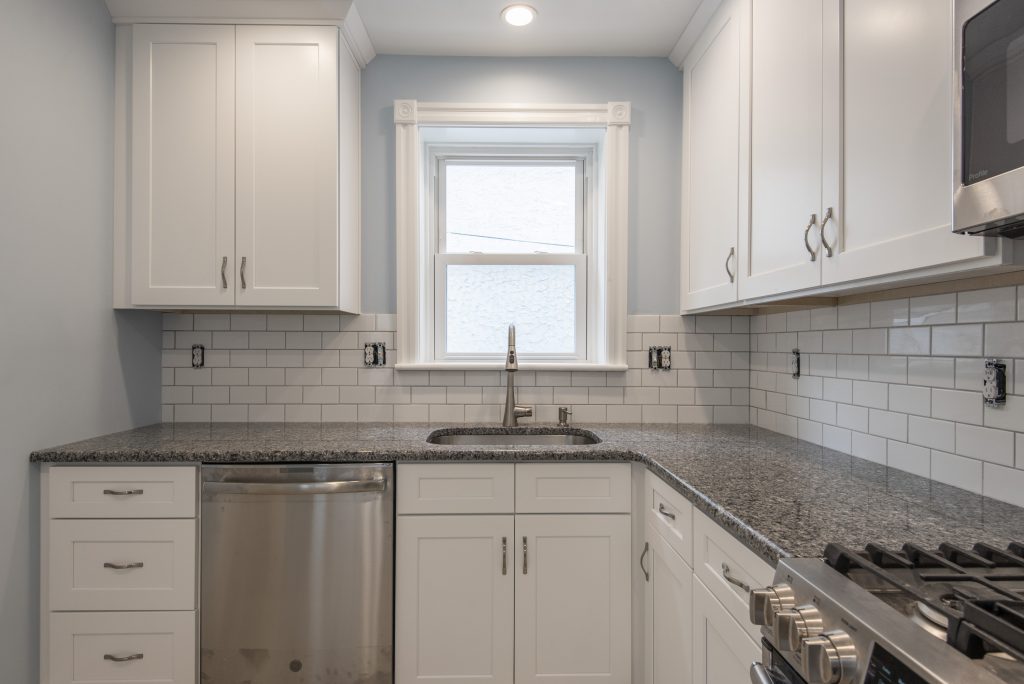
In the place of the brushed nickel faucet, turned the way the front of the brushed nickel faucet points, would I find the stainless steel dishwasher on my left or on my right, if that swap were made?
on my right

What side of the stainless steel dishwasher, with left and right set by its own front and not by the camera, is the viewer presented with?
front

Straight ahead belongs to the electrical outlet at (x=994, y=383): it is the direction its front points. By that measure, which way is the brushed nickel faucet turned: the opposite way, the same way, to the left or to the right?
to the left

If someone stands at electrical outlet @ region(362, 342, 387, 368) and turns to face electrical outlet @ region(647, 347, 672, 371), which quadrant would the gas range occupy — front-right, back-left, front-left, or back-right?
front-right

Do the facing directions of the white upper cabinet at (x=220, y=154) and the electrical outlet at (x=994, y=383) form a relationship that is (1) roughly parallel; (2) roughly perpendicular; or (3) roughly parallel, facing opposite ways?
roughly perpendicular

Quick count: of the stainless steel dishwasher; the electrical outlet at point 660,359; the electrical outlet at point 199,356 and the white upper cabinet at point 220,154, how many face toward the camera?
4

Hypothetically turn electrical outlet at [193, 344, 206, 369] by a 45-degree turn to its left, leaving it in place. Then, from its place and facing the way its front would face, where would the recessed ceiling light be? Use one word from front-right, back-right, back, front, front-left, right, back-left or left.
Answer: front

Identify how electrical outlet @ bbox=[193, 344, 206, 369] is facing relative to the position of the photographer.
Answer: facing the viewer

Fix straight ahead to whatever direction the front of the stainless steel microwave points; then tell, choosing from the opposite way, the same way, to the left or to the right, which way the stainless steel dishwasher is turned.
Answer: to the left

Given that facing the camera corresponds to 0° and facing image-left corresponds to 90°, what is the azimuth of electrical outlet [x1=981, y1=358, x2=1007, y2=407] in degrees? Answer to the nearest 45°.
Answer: approximately 45°

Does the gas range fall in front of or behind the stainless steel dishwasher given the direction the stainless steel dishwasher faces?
in front

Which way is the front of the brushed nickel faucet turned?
toward the camera

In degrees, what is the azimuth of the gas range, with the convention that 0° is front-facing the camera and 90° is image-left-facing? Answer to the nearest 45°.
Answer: approximately 45°
